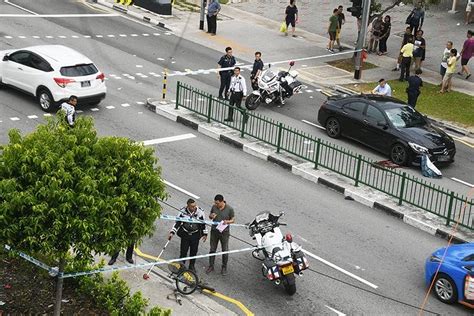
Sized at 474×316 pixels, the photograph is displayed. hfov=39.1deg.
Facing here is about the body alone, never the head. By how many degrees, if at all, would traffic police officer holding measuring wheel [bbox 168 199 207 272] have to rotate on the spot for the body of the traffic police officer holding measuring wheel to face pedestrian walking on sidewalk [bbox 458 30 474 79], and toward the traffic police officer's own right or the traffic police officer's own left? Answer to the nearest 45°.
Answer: approximately 135° to the traffic police officer's own left

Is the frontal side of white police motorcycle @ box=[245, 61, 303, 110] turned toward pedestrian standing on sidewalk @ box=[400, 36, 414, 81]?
no

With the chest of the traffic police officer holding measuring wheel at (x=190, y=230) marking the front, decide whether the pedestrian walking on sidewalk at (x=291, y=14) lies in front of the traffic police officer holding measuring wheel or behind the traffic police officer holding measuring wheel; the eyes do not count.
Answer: behind

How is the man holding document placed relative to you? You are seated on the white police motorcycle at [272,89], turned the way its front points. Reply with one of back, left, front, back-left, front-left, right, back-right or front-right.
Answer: front-left

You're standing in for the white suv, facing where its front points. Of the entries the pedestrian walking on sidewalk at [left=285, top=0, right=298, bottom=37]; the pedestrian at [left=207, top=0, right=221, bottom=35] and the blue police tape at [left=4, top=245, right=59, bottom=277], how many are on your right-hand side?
2

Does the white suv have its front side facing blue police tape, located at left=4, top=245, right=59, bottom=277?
no

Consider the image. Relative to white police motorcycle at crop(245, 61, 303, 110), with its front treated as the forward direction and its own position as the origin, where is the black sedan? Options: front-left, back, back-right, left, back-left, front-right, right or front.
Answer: left

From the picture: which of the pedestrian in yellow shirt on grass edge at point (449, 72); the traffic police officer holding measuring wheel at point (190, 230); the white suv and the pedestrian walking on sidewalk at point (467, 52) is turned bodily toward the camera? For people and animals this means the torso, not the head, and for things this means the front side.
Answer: the traffic police officer holding measuring wheel

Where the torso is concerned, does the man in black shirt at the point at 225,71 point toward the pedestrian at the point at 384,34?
no

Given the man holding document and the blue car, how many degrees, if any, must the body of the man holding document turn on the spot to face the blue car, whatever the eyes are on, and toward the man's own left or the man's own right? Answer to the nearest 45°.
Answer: approximately 135° to the man's own left

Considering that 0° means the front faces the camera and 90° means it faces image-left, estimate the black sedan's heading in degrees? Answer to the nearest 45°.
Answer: approximately 315°

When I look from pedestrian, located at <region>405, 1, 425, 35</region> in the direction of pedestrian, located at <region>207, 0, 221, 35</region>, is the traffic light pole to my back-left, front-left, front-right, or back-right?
front-left

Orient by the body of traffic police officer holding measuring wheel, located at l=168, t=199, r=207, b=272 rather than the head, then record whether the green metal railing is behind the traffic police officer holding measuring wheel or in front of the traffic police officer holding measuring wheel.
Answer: behind

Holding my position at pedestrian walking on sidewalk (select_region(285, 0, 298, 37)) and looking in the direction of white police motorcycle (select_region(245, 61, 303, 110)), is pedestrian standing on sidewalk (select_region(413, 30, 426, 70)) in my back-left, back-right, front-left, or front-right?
front-left

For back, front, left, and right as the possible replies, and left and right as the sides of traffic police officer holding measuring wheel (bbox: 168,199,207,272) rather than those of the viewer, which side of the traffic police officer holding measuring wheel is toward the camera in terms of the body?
front

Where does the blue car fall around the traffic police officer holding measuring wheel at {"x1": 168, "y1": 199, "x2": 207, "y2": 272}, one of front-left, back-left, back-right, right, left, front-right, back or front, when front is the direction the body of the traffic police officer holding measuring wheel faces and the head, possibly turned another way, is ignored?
left

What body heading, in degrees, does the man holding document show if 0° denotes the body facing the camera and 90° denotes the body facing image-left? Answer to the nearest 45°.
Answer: approximately 45°
